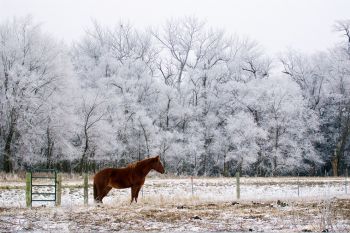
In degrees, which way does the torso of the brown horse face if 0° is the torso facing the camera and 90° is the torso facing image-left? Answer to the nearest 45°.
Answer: approximately 270°

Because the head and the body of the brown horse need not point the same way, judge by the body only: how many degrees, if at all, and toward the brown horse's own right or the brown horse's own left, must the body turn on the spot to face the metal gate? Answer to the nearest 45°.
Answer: approximately 135° to the brown horse's own left
